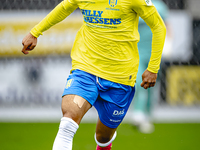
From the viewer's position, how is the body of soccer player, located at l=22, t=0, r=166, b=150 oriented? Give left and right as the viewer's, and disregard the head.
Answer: facing the viewer and to the left of the viewer

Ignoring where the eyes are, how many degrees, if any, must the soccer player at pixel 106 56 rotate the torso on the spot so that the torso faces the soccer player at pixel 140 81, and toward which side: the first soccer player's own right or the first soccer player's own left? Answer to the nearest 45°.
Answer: approximately 135° to the first soccer player's own right
